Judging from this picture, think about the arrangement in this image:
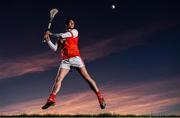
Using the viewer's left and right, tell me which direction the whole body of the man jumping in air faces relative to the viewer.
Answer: facing the viewer and to the left of the viewer
